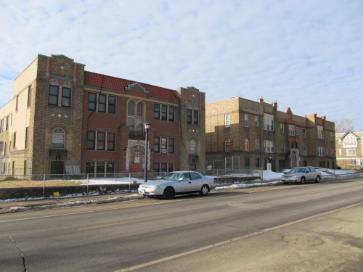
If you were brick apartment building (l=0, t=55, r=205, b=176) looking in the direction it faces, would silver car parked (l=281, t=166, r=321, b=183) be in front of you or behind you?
in front

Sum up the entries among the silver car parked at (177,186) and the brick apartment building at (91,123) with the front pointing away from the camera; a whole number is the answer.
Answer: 0
